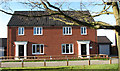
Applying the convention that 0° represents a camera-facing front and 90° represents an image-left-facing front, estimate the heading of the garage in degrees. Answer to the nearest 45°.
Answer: approximately 0°

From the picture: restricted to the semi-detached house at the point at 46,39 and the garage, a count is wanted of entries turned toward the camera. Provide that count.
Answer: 2

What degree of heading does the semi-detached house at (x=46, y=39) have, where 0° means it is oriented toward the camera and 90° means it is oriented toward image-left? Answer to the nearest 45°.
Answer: approximately 0°

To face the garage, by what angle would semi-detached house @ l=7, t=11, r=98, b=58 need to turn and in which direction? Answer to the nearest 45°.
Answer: approximately 135° to its left

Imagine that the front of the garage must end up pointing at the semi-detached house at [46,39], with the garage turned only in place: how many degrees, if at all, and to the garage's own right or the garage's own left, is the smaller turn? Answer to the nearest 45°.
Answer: approximately 45° to the garage's own right
